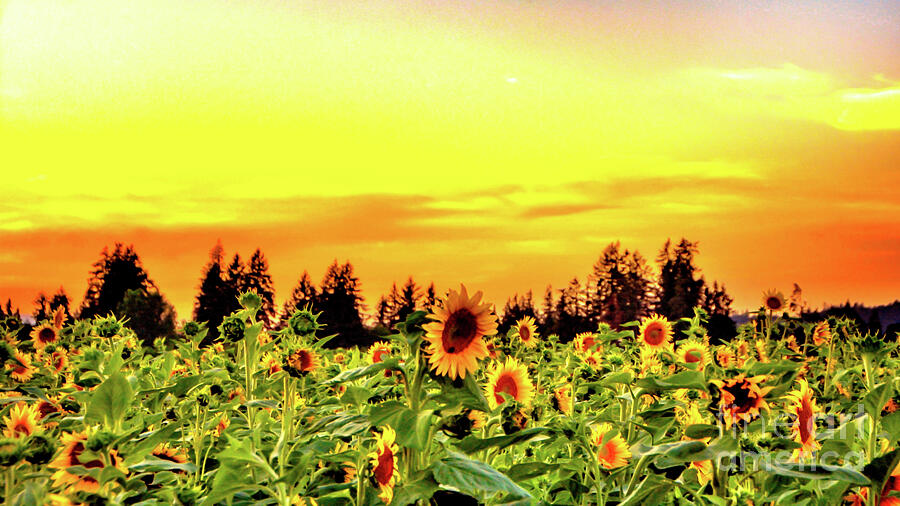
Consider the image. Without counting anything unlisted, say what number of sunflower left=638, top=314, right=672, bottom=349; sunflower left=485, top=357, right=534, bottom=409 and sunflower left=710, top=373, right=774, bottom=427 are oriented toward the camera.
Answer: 3

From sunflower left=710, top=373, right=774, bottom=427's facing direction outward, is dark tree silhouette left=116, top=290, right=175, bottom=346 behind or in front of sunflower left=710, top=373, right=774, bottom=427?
behind

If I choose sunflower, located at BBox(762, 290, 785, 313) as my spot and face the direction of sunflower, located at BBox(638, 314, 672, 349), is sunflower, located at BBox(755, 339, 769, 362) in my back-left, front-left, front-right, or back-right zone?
front-left

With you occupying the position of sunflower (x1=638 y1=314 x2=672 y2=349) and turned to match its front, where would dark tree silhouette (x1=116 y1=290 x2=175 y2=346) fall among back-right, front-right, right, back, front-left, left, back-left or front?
back-right

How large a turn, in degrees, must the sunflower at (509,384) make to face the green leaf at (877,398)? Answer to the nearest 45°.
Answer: approximately 45° to its left

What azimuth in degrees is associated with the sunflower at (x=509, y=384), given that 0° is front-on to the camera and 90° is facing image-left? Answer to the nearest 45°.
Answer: approximately 0°

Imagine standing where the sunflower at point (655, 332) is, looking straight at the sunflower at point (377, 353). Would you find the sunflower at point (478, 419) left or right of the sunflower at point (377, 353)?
left

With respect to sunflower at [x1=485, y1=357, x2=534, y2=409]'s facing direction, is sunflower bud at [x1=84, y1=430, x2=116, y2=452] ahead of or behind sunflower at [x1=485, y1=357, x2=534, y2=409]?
ahead

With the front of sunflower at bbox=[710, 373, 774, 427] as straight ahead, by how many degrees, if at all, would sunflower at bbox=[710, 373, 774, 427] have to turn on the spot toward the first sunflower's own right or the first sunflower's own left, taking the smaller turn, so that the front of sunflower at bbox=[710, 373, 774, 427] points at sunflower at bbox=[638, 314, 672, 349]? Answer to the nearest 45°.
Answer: approximately 180°

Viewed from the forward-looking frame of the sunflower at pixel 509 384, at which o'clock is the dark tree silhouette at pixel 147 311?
The dark tree silhouette is roughly at 5 o'clock from the sunflower.

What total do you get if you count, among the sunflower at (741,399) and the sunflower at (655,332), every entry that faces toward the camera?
2

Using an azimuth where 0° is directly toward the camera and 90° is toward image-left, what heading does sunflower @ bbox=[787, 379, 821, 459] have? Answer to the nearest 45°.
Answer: approximately 315°

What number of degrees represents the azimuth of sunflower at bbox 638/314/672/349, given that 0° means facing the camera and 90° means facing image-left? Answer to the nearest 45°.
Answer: approximately 0°

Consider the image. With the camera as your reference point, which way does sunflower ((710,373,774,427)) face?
facing the viewer
